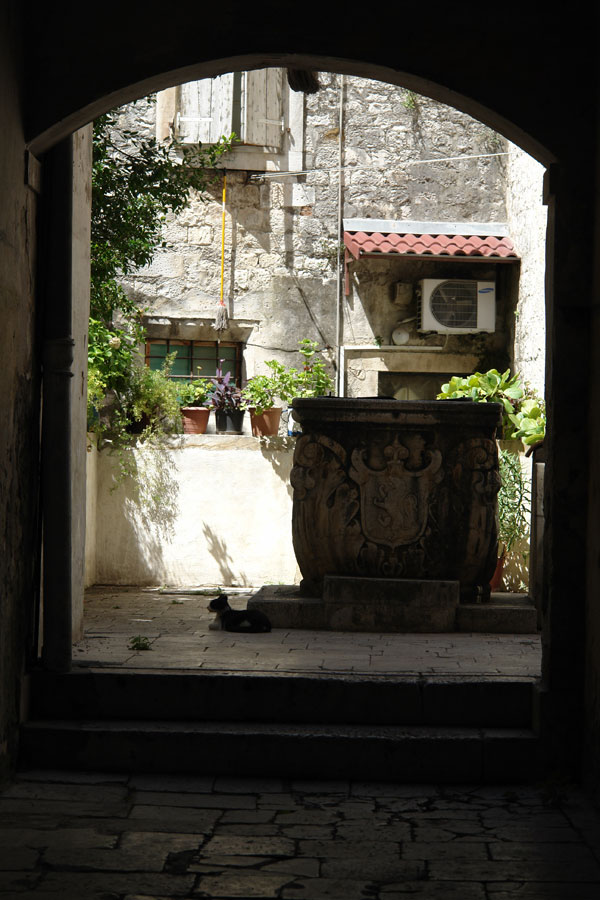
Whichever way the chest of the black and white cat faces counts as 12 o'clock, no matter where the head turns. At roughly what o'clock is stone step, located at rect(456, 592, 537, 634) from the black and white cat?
The stone step is roughly at 6 o'clock from the black and white cat.

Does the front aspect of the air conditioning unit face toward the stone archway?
yes

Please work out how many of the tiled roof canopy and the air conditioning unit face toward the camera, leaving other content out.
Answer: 2

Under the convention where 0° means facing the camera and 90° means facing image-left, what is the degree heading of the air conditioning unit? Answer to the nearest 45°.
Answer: approximately 0°

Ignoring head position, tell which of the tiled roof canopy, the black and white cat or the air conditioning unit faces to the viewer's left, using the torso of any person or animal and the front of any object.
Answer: the black and white cat

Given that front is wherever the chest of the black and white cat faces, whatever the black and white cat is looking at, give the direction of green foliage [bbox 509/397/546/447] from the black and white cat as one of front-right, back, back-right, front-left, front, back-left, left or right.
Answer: back-right

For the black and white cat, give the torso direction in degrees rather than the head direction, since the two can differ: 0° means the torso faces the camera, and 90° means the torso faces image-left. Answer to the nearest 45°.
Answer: approximately 90°

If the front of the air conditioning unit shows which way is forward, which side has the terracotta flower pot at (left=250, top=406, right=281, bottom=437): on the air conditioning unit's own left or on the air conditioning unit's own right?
on the air conditioning unit's own right

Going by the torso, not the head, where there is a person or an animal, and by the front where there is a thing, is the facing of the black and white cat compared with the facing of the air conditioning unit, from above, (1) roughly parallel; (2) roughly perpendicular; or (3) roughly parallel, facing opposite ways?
roughly perpendicular

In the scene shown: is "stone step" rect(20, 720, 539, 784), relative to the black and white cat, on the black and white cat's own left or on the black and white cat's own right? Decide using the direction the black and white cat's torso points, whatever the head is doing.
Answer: on the black and white cat's own left

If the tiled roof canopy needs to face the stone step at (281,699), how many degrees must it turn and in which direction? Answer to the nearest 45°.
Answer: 0° — it already faces it

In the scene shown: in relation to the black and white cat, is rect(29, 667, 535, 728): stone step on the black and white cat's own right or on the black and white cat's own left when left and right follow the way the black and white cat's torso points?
on the black and white cat's own left

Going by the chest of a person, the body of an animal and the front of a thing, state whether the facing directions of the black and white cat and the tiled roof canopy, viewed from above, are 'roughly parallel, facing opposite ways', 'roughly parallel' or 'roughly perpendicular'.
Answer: roughly perpendicular

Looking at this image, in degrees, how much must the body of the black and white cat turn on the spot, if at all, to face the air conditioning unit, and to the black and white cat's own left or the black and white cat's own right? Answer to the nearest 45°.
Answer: approximately 135° to the black and white cat's own right
